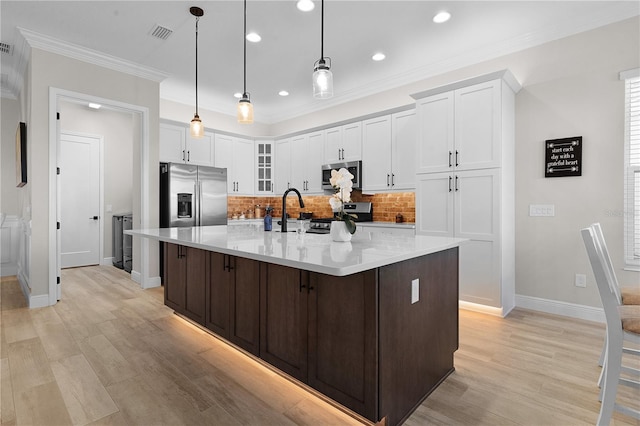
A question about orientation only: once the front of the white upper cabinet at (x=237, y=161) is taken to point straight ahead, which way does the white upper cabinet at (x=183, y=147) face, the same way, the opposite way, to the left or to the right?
the same way

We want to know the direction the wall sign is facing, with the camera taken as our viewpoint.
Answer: facing the viewer

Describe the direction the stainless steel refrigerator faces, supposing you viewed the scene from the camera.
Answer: facing the viewer and to the right of the viewer

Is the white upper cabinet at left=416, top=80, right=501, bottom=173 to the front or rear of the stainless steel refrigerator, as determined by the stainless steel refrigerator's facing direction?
to the front

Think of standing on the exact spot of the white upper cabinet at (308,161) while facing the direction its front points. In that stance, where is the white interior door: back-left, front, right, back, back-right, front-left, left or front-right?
front-right

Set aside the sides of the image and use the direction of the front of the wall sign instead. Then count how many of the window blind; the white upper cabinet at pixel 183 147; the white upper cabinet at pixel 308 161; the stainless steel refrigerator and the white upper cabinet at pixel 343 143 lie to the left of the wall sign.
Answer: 1

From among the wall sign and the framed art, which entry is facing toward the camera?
the wall sign

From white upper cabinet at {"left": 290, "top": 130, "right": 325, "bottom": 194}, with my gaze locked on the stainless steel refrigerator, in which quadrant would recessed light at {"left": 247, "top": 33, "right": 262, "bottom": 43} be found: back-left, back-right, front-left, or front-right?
front-left

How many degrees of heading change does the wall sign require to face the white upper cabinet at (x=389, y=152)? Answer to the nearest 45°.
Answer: approximately 90° to its right

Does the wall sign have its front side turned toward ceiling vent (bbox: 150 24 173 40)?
no

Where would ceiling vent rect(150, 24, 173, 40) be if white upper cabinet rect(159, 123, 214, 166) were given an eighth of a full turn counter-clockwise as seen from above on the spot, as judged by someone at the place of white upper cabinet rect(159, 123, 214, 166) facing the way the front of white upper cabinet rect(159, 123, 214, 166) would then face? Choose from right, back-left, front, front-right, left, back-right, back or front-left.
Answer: right

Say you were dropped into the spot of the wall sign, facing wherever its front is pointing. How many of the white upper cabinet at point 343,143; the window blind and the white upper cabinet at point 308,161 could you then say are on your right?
2

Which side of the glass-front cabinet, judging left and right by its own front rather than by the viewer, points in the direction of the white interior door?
right

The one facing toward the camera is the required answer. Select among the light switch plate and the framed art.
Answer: the light switch plate

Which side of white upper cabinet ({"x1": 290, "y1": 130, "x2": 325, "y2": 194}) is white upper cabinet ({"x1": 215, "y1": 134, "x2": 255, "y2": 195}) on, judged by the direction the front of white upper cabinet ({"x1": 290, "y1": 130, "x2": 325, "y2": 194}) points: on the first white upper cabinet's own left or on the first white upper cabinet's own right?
on the first white upper cabinet's own right

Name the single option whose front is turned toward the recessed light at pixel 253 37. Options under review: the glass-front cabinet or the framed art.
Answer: the glass-front cabinet

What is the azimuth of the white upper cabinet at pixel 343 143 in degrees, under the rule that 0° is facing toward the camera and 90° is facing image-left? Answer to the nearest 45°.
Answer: approximately 45°
